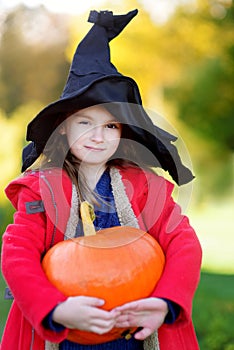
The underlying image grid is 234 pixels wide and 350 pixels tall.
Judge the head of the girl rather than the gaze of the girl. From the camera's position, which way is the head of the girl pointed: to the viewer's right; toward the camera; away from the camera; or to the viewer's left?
toward the camera

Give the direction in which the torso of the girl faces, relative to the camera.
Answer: toward the camera
